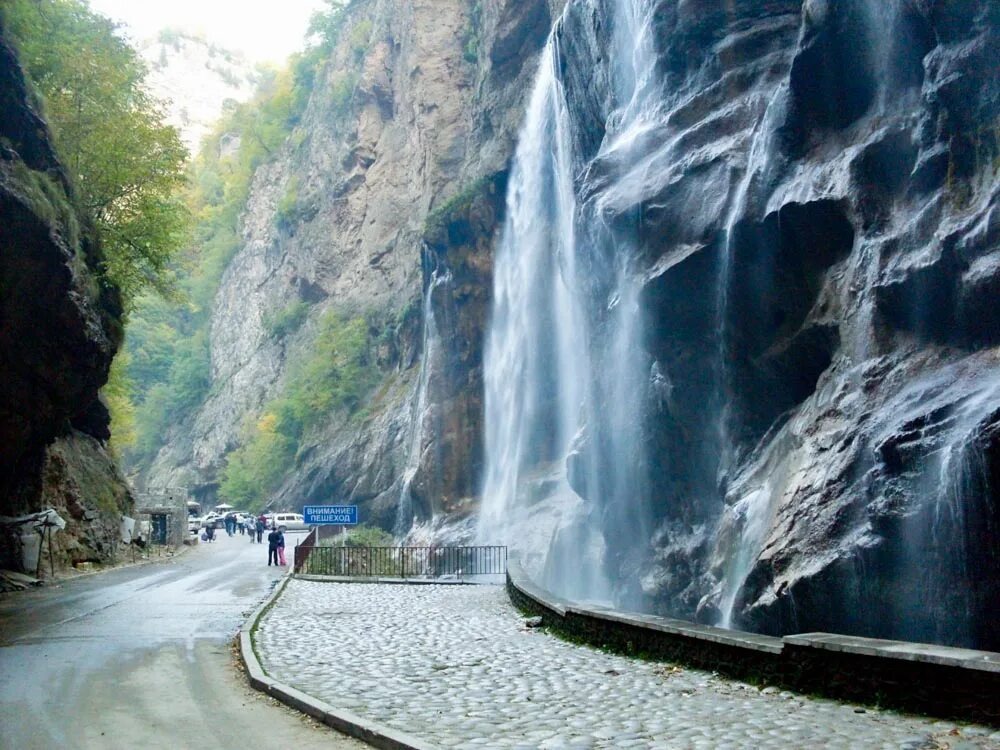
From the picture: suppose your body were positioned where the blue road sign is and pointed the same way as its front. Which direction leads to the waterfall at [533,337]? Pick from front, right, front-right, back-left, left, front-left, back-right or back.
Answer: back-left

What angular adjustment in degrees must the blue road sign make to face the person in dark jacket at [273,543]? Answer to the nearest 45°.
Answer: approximately 135° to its right

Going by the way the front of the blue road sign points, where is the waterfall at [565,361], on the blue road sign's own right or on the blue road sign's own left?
on the blue road sign's own left

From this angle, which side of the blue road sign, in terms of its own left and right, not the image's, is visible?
front

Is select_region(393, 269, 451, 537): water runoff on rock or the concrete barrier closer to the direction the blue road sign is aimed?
the concrete barrier

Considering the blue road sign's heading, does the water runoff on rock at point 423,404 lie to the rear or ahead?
to the rear

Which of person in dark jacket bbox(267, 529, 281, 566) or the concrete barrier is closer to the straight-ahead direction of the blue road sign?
the concrete barrier

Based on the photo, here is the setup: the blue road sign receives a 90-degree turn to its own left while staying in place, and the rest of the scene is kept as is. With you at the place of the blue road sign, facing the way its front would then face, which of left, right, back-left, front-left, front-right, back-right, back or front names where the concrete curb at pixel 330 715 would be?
right

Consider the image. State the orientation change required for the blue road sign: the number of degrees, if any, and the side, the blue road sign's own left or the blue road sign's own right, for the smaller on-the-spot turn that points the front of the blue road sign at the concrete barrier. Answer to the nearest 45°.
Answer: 0° — it already faces it

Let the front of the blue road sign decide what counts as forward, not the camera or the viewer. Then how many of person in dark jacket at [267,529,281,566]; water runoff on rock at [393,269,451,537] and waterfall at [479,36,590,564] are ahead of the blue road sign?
0
